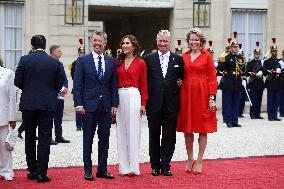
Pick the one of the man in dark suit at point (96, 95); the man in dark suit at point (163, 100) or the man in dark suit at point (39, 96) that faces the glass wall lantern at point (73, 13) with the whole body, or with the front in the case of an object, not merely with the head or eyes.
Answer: the man in dark suit at point (39, 96)

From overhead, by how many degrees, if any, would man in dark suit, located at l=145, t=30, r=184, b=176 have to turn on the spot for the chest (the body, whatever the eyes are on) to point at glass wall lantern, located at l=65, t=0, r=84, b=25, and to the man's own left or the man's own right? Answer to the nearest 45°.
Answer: approximately 180°

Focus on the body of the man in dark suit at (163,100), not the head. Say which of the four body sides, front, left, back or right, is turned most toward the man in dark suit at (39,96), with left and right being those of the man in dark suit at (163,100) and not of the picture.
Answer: right

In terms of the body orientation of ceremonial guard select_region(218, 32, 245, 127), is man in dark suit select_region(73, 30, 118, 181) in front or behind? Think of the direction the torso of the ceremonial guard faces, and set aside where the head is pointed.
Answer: in front

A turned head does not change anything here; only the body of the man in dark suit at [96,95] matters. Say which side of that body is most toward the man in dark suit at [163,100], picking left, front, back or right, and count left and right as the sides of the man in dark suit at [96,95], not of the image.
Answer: left

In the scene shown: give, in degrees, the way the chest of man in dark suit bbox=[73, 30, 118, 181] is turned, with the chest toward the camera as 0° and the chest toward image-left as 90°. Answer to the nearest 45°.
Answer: approximately 0°

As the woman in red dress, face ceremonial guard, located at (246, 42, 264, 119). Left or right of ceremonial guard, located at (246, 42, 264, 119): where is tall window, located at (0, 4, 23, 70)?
left

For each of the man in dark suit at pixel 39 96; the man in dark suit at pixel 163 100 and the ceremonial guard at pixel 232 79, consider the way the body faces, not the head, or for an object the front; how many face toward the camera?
2

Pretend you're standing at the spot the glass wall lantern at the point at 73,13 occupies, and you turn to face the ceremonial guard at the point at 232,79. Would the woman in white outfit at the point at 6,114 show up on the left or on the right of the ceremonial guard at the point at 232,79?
right
